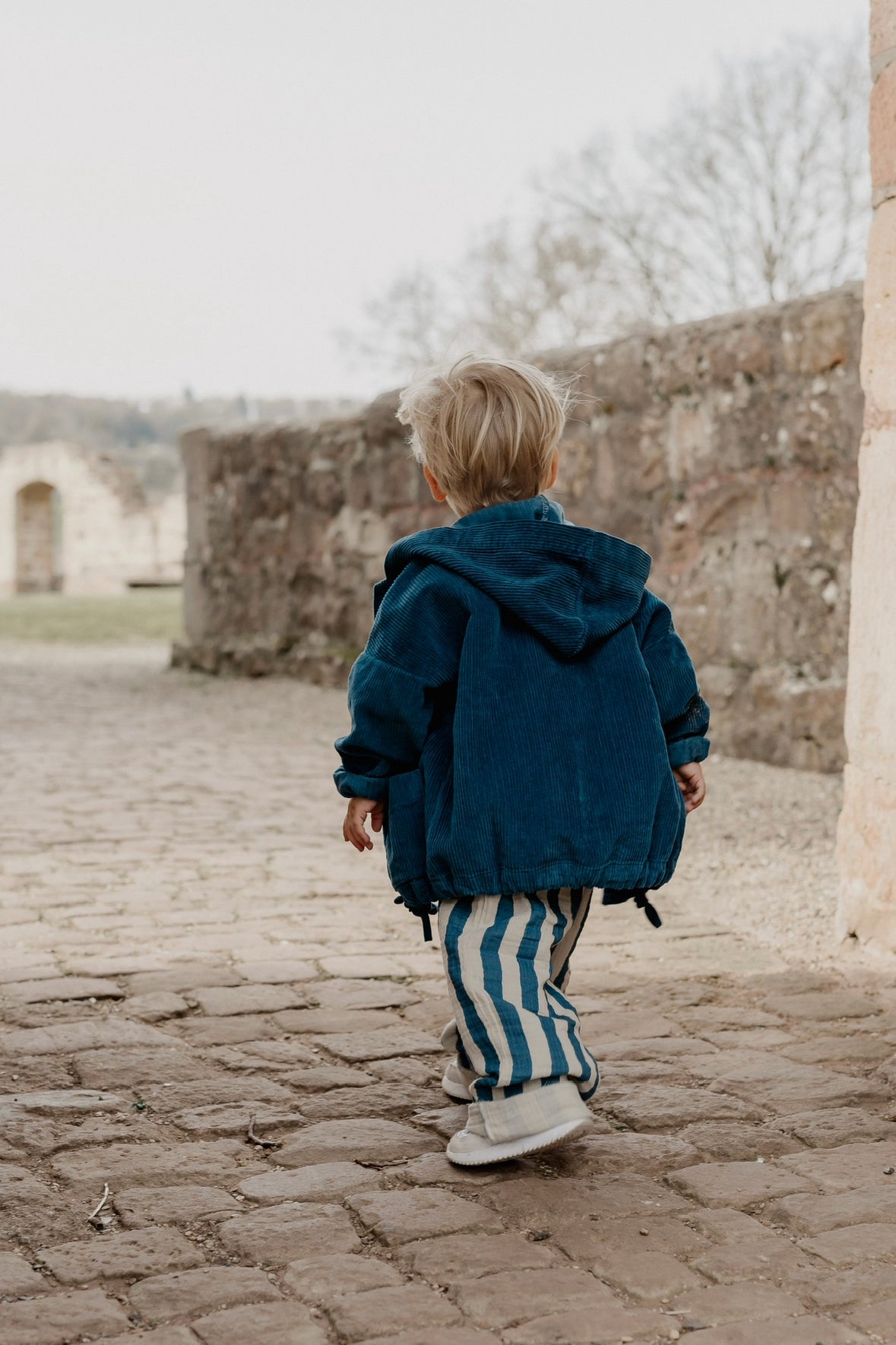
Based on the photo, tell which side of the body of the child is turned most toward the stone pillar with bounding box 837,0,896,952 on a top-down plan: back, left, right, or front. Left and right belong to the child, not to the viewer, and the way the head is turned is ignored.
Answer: right

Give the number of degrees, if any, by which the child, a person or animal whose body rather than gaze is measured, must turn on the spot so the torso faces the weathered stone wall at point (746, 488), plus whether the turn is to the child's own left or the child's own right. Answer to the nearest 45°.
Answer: approximately 45° to the child's own right

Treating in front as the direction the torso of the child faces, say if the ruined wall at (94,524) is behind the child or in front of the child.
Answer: in front

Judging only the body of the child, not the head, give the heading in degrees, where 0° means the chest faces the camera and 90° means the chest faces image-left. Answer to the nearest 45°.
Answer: approximately 135°
